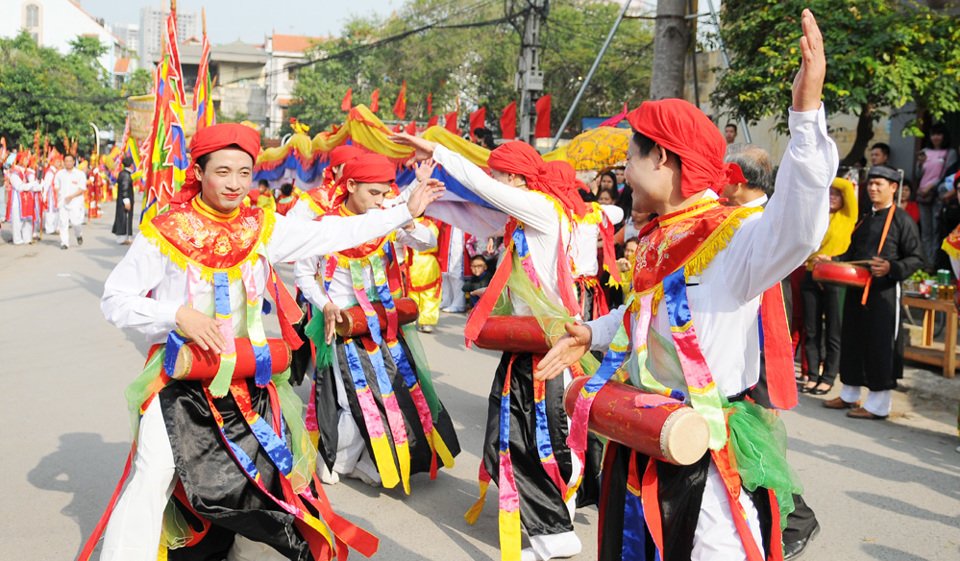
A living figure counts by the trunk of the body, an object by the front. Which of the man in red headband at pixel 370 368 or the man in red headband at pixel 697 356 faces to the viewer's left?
the man in red headband at pixel 697 356

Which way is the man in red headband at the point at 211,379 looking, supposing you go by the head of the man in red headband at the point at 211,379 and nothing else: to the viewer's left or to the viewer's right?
to the viewer's right

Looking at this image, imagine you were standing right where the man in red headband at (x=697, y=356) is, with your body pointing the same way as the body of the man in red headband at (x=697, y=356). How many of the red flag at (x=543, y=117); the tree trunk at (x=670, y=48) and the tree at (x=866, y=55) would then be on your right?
3

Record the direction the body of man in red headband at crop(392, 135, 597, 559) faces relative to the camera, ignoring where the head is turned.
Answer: to the viewer's left

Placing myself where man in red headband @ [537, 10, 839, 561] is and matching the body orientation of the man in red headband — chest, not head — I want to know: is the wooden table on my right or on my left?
on my right

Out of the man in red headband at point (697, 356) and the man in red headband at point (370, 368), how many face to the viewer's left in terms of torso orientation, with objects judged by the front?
1

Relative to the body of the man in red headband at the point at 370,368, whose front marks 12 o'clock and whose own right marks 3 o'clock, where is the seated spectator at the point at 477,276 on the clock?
The seated spectator is roughly at 8 o'clock from the man in red headband.

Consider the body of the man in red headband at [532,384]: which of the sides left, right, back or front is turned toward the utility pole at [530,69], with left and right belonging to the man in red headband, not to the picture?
right

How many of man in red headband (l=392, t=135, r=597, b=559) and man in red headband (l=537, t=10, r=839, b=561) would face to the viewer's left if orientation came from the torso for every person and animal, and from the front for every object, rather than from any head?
2

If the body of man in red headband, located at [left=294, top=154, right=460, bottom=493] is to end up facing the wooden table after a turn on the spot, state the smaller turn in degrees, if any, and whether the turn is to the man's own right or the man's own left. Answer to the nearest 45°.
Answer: approximately 90° to the man's own left

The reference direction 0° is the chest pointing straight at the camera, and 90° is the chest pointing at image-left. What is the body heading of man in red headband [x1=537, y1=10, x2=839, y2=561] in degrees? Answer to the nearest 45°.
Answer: approximately 90°

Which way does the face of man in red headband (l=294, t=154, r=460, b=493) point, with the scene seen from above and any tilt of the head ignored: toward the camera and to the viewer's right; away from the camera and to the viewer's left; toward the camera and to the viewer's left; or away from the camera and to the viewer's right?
toward the camera and to the viewer's right

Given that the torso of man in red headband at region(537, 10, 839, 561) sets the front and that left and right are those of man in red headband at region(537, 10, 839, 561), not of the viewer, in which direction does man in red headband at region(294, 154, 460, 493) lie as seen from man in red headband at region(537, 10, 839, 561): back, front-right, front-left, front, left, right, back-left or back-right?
front-right
